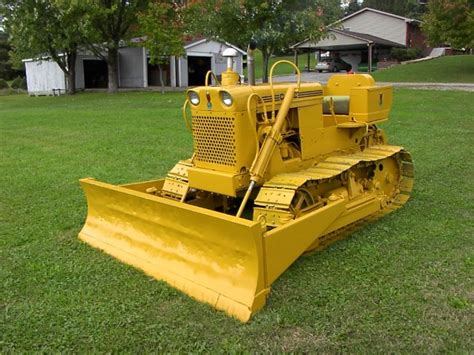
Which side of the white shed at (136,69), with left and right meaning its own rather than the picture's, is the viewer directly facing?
front

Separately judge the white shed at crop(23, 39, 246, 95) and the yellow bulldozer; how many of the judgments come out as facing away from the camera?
0

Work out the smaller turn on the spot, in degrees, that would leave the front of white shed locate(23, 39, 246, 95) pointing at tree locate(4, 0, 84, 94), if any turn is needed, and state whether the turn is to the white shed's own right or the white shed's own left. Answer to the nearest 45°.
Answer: approximately 45° to the white shed's own right

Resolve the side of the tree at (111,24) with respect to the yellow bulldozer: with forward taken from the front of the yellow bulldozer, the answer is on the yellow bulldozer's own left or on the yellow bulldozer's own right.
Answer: on the yellow bulldozer's own right

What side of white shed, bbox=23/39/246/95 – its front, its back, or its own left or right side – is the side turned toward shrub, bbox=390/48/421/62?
left

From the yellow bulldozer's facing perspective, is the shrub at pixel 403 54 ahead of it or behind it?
behind

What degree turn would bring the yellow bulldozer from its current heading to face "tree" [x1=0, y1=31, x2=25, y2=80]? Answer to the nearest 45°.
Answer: approximately 90° to its right

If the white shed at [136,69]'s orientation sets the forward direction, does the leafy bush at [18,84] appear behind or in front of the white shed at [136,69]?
behind

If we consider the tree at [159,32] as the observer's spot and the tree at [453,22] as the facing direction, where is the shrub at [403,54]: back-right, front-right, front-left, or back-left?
front-left

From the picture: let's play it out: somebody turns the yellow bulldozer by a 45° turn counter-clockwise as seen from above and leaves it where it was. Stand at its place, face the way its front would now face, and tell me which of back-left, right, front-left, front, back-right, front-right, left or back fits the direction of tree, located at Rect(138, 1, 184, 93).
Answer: back

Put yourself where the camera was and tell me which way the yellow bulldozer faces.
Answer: facing the viewer and to the left of the viewer

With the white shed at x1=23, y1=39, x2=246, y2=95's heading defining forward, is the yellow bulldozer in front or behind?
in front

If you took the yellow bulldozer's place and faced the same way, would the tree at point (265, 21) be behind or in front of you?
behind
